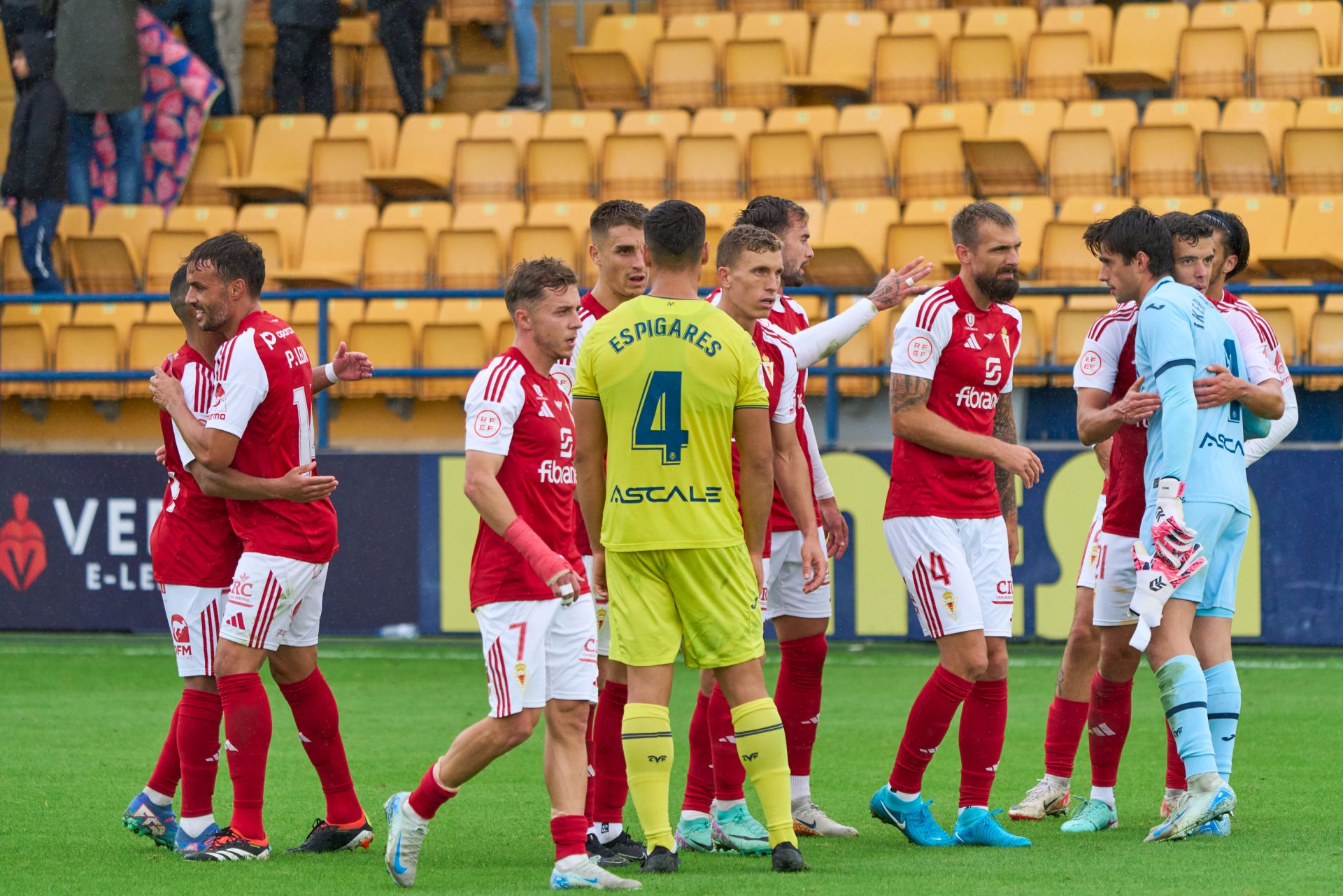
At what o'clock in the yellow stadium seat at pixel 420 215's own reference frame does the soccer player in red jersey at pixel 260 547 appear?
The soccer player in red jersey is roughly at 12 o'clock from the yellow stadium seat.

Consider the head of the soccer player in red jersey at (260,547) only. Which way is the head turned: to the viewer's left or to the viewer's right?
to the viewer's left

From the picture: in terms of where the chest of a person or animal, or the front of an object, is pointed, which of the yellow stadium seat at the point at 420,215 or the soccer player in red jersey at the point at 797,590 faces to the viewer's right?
the soccer player in red jersey

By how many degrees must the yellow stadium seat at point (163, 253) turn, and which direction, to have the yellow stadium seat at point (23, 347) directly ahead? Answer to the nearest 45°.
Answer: approximately 45° to its right

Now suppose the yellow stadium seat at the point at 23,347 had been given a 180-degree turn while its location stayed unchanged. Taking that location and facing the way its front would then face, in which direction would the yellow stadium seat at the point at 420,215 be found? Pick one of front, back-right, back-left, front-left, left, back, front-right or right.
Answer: right

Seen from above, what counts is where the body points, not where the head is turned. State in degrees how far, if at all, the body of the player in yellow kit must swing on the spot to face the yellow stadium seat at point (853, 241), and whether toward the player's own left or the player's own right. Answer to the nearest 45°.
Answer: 0° — they already face it

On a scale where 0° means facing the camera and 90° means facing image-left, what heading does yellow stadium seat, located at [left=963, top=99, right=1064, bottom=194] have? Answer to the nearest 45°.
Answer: approximately 45°

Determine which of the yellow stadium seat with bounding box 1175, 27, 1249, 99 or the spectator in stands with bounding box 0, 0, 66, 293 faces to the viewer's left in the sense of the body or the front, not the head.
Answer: the spectator in stands

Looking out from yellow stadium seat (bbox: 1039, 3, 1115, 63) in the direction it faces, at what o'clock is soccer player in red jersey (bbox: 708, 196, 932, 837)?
The soccer player in red jersey is roughly at 12 o'clock from the yellow stadium seat.

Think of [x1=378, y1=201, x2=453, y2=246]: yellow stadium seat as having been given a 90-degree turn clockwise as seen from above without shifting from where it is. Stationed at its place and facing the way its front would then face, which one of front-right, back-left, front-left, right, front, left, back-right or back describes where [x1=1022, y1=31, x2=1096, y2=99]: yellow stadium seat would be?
back
